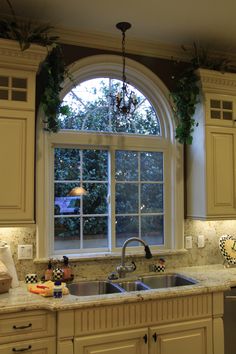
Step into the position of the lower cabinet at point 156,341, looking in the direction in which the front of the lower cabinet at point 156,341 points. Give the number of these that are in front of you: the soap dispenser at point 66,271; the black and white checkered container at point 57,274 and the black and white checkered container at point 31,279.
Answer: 0

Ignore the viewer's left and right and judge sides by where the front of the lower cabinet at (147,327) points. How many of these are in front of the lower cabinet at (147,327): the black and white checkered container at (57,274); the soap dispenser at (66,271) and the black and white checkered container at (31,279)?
0

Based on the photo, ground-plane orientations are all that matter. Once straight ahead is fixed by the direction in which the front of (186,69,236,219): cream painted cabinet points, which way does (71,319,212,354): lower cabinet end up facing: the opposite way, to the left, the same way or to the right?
the same way

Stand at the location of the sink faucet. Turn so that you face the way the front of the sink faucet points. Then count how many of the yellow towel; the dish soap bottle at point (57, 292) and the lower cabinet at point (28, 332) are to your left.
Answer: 0

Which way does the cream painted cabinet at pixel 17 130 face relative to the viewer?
toward the camera

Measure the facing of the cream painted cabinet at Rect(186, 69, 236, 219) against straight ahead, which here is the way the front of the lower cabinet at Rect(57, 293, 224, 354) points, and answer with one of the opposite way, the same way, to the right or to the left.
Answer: the same way

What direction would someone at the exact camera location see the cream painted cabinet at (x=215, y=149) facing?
facing the viewer and to the right of the viewer

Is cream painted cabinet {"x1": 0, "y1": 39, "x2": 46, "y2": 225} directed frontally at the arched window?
no

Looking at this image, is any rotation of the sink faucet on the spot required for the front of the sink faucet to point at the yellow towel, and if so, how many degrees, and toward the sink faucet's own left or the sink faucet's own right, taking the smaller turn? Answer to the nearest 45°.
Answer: approximately 90° to the sink faucet's own right

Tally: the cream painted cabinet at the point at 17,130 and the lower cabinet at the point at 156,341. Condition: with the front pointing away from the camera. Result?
0

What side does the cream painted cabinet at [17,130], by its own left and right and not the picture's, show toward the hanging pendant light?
left
